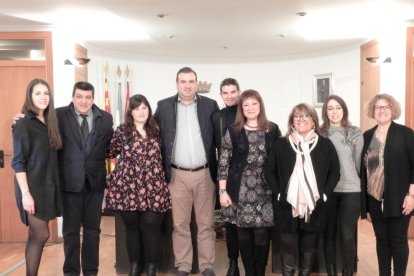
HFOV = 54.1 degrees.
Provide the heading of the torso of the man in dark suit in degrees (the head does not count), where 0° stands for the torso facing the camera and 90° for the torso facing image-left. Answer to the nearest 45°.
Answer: approximately 0°

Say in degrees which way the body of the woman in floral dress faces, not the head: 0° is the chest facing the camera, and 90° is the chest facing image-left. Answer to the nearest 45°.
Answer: approximately 0°

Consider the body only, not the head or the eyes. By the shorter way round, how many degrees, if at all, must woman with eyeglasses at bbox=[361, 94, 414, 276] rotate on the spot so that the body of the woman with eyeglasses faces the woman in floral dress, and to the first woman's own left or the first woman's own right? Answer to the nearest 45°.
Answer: approximately 45° to the first woman's own right

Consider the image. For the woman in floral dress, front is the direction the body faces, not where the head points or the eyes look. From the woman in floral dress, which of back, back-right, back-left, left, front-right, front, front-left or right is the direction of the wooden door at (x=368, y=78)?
back-left

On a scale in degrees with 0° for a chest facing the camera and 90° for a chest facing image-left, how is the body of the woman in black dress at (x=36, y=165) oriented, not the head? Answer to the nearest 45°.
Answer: approximately 315°

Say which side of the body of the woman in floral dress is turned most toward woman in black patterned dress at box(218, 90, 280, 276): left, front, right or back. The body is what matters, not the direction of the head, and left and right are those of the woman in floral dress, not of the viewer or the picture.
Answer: left

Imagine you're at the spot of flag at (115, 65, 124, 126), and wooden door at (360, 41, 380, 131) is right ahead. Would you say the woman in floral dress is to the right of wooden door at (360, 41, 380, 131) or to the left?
right

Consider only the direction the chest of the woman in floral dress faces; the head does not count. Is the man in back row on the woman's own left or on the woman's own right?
on the woman's own left
